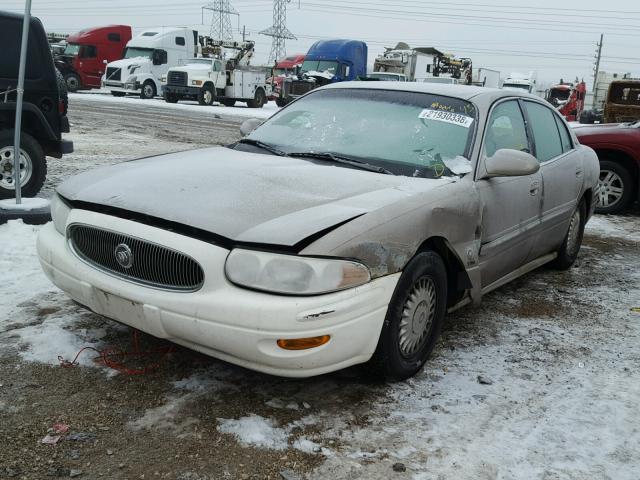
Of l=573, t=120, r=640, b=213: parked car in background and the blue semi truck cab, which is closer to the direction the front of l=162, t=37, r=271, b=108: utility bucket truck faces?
the parked car in background

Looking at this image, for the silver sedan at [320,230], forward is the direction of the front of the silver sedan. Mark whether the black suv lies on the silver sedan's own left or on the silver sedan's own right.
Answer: on the silver sedan's own right

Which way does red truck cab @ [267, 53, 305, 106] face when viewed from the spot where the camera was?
facing the viewer and to the left of the viewer

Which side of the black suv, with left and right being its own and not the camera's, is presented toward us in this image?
left

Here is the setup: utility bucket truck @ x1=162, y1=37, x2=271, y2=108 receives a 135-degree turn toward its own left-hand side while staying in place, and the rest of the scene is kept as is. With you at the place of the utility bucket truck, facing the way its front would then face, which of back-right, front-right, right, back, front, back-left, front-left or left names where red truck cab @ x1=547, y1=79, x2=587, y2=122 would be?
front

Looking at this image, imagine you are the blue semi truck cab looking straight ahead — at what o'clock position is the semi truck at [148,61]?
The semi truck is roughly at 2 o'clock from the blue semi truck cab.

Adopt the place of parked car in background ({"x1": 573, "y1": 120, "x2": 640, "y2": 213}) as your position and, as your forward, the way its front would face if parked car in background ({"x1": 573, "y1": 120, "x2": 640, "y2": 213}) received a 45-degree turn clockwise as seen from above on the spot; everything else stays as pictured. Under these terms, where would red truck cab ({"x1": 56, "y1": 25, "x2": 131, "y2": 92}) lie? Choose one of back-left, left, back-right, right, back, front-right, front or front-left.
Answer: front

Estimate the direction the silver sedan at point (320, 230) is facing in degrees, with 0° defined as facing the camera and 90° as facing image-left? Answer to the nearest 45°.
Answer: approximately 45°

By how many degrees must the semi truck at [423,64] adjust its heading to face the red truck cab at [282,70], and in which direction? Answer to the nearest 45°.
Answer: approximately 90° to its right

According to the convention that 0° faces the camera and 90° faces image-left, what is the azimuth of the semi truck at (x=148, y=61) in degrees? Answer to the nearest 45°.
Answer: approximately 45°

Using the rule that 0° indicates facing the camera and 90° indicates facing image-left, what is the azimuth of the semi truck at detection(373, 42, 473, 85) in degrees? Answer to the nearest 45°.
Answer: approximately 45°
